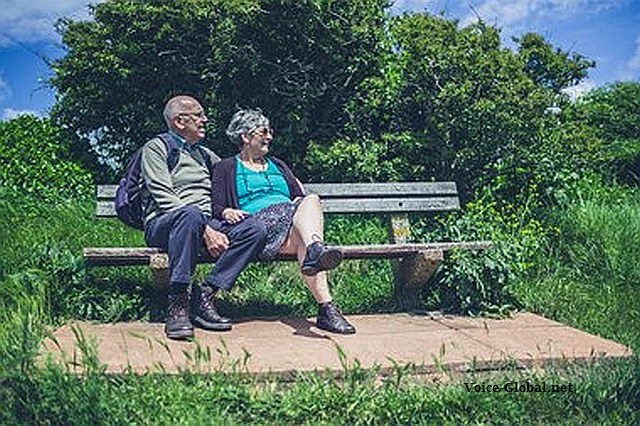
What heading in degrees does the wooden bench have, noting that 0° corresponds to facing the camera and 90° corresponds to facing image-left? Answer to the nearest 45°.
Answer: approximately 0°

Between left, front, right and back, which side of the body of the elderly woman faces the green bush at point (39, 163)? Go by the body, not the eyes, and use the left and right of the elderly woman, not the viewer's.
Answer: back

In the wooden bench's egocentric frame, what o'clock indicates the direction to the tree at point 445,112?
The tree is roughly at 7 o'clock from the wooden bench.

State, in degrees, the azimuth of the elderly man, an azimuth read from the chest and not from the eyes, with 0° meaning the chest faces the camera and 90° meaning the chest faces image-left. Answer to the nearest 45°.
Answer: approximately 315°

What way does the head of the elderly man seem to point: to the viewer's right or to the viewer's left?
to the viewer's right

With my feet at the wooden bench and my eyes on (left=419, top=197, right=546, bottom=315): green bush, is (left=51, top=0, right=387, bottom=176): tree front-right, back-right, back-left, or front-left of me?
back-left

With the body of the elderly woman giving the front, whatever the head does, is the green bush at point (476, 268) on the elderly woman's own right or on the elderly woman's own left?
on the elderly woman's own left

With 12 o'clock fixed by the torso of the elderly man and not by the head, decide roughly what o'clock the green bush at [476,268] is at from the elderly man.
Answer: The green bush is roughly at 10 o'clock from the elderly man.

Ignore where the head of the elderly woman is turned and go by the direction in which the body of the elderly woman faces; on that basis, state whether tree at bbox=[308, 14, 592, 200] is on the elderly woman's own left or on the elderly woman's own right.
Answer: on the elderly woman's own left
